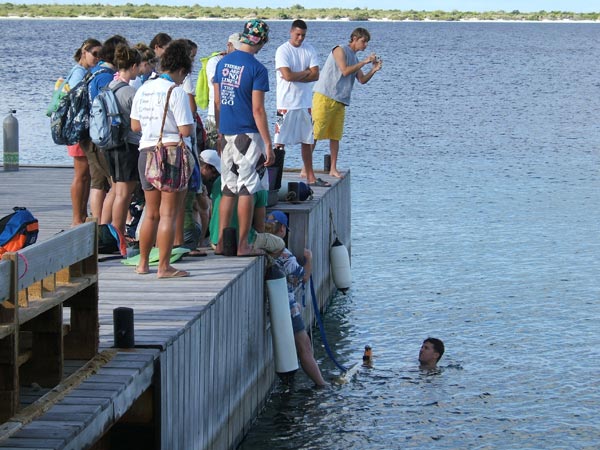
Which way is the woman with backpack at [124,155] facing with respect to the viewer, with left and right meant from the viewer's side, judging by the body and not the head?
facing away from the viewer and to the right of the viewer

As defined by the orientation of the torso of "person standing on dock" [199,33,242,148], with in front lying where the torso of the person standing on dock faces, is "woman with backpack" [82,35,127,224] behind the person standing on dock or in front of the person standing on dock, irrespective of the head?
behind

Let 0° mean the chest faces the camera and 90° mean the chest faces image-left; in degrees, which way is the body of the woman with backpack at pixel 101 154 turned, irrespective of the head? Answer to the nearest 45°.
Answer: approximately 225°

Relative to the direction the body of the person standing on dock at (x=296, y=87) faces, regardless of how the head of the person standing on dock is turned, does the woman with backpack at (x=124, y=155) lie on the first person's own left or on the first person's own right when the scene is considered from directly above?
on the first person's own right

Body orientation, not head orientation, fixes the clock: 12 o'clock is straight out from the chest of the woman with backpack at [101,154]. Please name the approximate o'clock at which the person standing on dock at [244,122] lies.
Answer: The person standing on dock is roughly at 3 o'clock from the woman with backpack.

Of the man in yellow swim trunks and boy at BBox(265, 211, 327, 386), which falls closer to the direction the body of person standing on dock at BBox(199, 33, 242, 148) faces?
the man in yellow swim trunks

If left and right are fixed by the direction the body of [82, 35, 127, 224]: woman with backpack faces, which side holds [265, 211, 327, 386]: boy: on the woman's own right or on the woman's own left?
on the woman's own right

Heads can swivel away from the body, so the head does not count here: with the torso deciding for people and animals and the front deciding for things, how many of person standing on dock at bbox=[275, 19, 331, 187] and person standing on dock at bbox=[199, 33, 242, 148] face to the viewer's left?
0

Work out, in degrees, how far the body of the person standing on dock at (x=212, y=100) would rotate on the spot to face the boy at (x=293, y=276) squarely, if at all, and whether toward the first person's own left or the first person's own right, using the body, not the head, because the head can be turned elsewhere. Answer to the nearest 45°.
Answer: approximately 135° to the first person's own right
